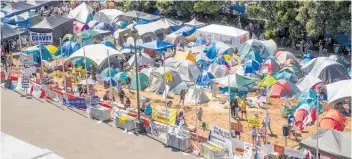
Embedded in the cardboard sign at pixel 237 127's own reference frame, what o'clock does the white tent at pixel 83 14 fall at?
The white tent is roughly at 5 o'clock from the cardboard sign.

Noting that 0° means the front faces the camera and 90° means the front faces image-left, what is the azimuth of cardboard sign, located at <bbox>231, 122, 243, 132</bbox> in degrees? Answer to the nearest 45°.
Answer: approximately 0°

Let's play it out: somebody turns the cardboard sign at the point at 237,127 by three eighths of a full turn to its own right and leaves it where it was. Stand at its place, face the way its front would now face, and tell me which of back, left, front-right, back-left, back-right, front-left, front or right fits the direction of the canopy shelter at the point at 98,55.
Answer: front

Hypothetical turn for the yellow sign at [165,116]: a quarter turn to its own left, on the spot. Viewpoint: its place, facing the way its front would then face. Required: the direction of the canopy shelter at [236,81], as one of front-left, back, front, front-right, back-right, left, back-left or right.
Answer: left

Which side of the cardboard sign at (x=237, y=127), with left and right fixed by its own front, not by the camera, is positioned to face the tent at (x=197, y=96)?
back

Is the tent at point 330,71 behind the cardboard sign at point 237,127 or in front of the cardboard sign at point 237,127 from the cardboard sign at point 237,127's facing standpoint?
behind

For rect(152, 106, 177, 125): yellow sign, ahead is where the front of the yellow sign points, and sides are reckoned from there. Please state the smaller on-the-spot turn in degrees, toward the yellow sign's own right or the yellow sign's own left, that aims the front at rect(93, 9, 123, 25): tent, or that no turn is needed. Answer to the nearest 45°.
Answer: approximately 135° to the yellow sign's own right

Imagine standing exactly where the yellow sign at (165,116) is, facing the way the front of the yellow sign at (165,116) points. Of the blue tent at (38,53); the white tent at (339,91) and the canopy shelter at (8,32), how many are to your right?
2

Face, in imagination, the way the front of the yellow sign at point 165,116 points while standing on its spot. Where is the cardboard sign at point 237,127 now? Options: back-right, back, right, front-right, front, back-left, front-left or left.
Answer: left

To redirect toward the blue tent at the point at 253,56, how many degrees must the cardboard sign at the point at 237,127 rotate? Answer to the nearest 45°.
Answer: approximately 180°

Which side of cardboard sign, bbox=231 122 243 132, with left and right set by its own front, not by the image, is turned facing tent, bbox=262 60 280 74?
back

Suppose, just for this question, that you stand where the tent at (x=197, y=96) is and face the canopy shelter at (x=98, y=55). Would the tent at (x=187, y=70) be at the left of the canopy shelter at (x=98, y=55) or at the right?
right

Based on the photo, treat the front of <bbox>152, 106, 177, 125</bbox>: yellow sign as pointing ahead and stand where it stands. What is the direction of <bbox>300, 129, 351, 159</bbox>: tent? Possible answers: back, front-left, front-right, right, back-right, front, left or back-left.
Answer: left

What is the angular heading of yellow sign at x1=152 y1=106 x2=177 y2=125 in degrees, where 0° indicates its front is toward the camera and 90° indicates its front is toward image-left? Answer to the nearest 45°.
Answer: approximately 45°

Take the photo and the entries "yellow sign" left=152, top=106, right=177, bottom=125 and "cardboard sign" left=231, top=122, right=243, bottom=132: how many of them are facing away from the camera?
0

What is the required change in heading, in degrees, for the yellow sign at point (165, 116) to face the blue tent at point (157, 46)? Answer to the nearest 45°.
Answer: approximately 135° to its right
